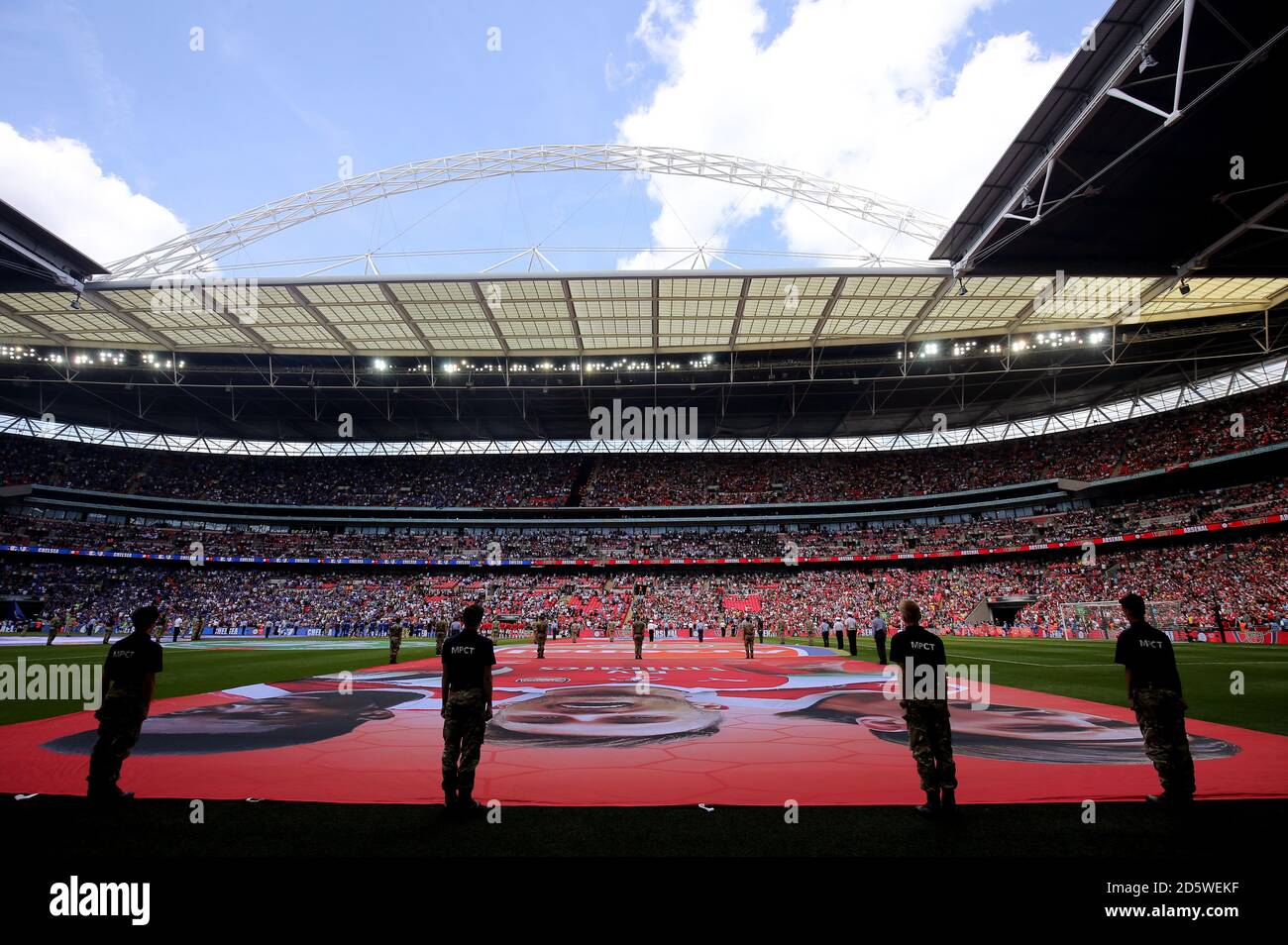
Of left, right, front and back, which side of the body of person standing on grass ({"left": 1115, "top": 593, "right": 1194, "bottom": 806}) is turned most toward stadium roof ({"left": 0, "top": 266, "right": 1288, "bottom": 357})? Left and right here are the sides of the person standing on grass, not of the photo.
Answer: front

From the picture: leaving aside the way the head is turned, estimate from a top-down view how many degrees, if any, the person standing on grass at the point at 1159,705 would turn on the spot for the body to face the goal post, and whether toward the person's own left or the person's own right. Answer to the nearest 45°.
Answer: approximately 45° to the person's own right

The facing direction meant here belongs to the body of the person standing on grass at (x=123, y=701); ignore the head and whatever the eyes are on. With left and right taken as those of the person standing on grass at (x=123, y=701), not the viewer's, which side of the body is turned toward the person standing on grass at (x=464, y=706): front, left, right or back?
right

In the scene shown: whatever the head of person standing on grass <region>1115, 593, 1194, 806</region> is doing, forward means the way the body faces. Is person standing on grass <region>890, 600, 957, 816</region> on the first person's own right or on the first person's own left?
on the first person's own left

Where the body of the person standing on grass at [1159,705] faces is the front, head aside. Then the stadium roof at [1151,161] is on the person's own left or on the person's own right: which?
on the person's own right

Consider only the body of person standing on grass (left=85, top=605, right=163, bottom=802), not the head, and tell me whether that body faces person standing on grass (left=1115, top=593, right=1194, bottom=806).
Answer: no

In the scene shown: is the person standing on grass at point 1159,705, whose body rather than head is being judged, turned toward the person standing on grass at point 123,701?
no

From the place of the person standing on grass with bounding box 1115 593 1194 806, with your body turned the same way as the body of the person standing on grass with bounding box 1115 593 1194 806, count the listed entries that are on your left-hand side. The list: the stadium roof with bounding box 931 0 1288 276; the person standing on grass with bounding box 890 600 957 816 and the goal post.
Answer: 1

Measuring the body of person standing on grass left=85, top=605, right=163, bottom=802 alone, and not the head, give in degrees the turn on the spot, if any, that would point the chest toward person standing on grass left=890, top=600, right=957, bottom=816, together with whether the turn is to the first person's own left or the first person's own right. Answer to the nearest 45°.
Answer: approximately 90° to the first person's own right

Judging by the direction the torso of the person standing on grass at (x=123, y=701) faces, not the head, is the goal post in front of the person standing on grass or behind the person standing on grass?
in front

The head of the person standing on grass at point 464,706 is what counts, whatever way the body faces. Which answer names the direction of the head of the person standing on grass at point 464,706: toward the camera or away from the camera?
away from the camera

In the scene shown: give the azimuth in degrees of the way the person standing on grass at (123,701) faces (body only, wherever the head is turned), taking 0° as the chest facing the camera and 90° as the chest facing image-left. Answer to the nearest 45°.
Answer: approximately 225°

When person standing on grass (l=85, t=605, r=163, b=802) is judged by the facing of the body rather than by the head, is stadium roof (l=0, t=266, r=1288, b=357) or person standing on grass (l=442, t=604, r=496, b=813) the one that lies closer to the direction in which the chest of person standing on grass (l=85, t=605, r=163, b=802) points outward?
the stadium roof

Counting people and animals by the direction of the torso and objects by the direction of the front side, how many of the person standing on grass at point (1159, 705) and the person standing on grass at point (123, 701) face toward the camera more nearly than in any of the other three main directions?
0

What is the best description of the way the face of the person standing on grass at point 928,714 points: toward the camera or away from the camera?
away from the camera

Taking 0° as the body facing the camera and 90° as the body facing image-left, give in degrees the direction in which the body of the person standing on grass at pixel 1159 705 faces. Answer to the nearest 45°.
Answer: approximately 135°
